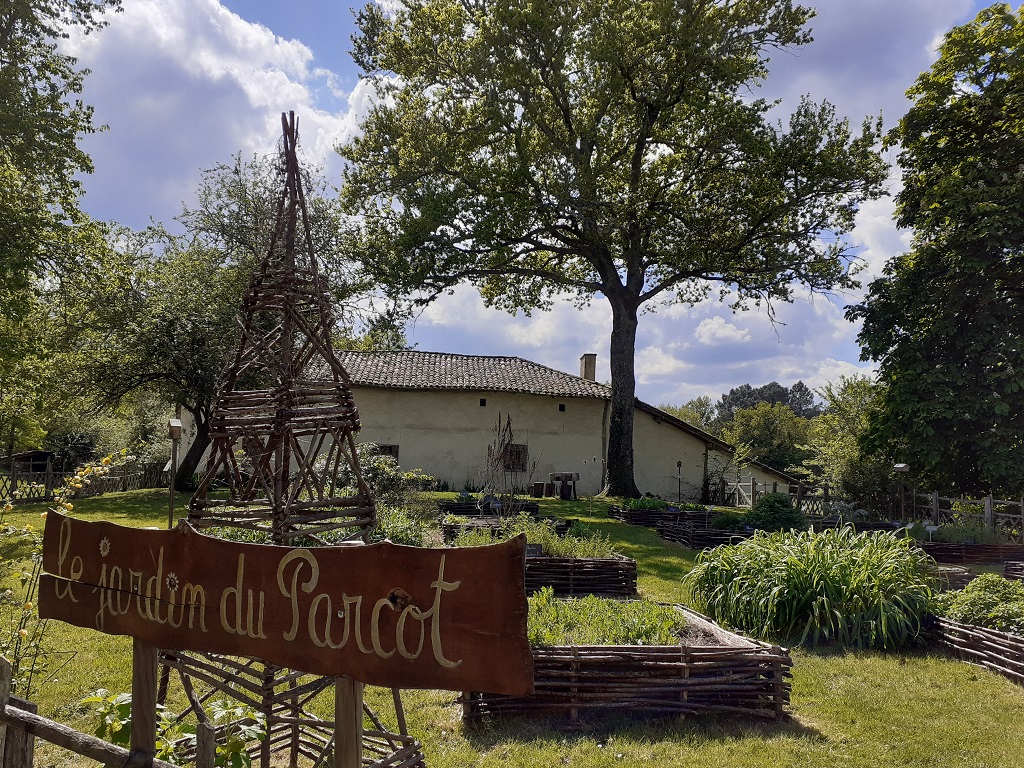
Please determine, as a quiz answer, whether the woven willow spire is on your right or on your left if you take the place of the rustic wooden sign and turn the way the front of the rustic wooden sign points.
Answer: on your right

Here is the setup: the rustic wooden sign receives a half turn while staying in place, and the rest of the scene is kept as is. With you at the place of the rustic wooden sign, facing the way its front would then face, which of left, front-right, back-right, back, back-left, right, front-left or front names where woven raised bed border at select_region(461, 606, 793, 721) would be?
front

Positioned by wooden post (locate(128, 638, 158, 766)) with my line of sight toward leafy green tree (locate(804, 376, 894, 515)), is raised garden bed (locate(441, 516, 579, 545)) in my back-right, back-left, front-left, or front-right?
front-left

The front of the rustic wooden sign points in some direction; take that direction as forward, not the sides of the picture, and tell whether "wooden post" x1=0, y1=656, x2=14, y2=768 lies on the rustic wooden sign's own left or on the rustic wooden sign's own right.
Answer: on the rustic wooden sign's own right

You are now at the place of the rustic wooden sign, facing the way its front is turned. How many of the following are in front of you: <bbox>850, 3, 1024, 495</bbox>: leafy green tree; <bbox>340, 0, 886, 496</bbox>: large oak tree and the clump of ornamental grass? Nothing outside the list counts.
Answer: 0

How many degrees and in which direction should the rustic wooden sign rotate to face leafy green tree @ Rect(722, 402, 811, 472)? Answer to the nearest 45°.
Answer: approximately 180°

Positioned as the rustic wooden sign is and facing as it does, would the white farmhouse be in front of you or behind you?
behind

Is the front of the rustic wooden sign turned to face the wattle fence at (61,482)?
no

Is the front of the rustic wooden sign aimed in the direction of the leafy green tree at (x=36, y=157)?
no

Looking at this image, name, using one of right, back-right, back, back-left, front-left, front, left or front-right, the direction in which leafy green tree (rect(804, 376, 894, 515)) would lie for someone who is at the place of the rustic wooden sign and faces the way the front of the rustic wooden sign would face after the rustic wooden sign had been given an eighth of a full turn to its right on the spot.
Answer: back-right

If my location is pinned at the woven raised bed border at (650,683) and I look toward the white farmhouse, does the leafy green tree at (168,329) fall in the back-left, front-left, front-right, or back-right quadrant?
front-left

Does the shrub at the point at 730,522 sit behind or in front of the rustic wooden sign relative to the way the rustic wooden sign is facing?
behind

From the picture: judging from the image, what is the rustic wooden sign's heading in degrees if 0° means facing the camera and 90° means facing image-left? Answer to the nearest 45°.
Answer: approximately 45°

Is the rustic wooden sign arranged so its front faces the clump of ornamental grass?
no

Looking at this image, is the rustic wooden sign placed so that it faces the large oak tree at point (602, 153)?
no

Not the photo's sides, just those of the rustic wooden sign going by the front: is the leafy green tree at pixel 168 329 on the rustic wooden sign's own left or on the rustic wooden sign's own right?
on the rustic wooden sign's own right

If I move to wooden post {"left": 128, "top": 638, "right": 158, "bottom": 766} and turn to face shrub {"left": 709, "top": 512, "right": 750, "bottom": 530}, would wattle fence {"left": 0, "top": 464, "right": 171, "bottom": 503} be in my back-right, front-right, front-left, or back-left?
front-left
